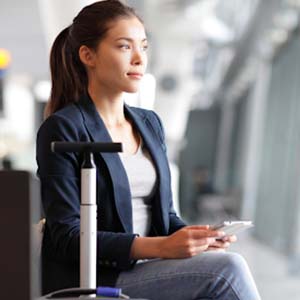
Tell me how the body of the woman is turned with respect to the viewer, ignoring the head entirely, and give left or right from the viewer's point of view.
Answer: facing the viewer and to the right of the viewer
